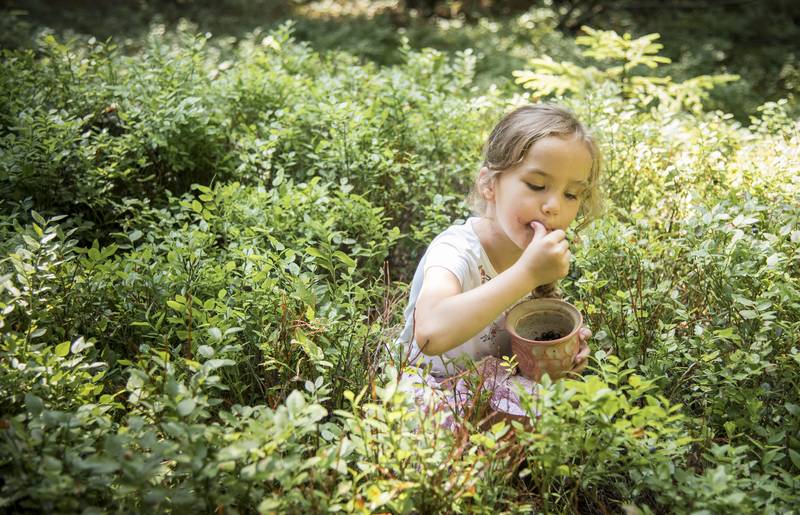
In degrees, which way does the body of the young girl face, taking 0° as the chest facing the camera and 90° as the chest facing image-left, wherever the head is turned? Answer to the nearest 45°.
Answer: approximately 315°

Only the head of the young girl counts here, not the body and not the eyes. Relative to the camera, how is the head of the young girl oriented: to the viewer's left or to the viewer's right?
to the viewer's right
